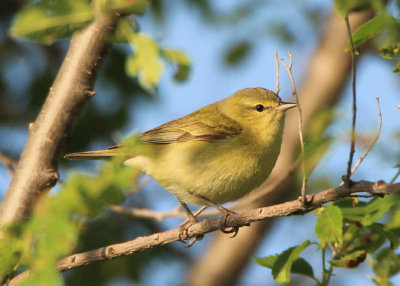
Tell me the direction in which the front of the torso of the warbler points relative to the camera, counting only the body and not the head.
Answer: to the viewer's right
